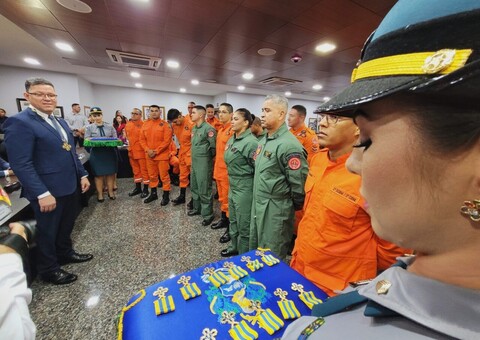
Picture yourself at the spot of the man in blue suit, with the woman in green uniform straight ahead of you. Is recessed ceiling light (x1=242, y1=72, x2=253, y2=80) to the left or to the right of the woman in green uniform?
left

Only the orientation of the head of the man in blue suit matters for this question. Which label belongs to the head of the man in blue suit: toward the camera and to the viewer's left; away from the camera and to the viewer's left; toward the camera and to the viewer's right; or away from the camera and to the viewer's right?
toward the camera and to the viewer's right

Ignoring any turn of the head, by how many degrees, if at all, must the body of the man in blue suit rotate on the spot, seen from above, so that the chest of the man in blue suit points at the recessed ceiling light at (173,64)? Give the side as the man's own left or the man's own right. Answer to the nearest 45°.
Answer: approximately 90° to the man's own left

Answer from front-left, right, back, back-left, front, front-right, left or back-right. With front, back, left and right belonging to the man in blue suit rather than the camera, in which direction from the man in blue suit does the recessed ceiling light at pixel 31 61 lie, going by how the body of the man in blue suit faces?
back-left

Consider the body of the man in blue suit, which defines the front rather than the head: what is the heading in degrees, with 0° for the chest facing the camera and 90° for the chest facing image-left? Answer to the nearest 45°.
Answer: approximately 315°

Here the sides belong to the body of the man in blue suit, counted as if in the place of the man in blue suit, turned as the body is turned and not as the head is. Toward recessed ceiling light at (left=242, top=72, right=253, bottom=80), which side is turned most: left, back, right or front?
left
